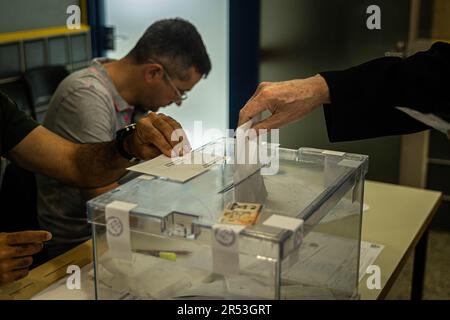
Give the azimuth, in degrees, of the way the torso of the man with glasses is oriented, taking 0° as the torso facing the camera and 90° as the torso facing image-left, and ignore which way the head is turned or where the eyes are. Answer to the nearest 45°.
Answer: approximately 270°

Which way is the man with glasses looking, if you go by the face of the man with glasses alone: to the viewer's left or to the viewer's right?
to the viewer's right
